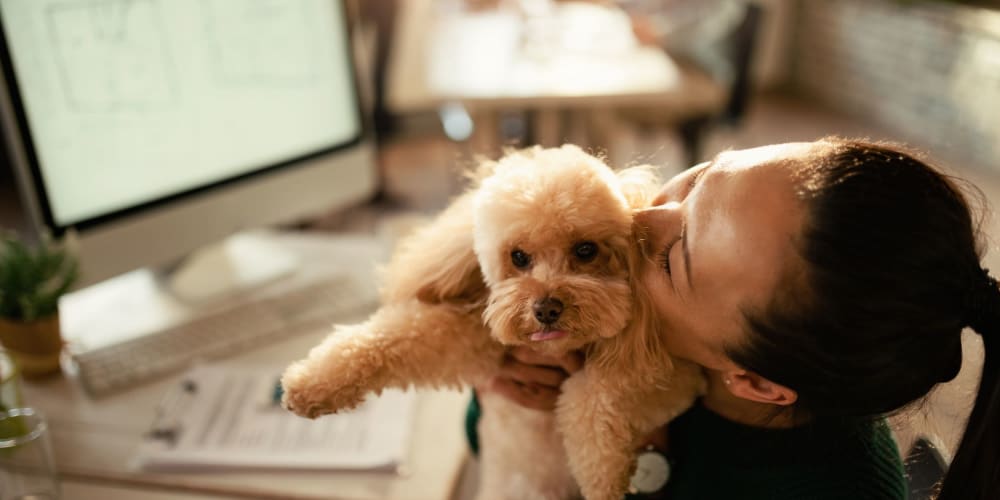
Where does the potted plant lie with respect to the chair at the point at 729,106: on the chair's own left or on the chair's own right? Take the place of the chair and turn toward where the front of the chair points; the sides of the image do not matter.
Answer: on the chair's own left

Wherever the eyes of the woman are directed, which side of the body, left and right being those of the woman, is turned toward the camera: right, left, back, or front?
left

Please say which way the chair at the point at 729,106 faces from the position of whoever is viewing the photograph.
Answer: facing to the left of the viewer

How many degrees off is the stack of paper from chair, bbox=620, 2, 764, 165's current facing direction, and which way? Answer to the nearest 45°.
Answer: approximately 90° to its left

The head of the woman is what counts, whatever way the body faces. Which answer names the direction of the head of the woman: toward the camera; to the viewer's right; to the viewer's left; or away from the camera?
to the viewer's left

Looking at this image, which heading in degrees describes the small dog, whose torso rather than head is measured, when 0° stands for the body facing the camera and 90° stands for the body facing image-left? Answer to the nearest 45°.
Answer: approximately 0°

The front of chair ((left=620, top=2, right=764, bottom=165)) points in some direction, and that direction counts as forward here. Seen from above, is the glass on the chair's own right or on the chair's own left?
on the chair's own left

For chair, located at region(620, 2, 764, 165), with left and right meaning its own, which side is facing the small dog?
left

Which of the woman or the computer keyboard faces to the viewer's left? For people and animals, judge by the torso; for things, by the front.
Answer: the woman

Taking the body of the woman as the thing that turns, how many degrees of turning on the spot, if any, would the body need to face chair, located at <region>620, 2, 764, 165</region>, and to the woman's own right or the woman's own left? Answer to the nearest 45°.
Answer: approximately 90° to the woman's own right

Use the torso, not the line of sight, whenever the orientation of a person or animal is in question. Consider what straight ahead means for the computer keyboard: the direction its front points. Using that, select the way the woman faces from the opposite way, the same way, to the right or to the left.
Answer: the opposite way

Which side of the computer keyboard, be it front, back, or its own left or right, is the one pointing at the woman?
front

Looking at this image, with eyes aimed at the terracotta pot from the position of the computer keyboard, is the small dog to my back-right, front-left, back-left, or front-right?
back-left

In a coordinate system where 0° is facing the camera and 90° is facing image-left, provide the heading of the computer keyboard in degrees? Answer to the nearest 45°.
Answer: approximately 315°
